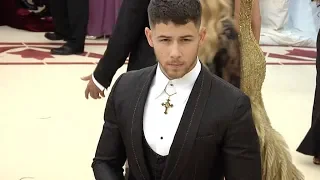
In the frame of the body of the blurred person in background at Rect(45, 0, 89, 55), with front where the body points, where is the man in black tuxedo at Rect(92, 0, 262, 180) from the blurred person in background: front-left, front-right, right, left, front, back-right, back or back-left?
left

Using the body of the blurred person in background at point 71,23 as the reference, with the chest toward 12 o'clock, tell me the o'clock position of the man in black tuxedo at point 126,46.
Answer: The man in black tuxedo is roughly at 9 o'clock from the blurred person in background.

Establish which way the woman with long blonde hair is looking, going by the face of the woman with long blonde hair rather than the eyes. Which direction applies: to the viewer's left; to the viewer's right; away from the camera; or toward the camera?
away from the camera

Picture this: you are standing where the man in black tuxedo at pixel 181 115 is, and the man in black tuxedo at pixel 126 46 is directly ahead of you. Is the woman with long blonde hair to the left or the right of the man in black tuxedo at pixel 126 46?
right

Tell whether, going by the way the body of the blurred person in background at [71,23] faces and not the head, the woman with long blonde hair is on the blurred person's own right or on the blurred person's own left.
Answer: on the blurred person's own left
